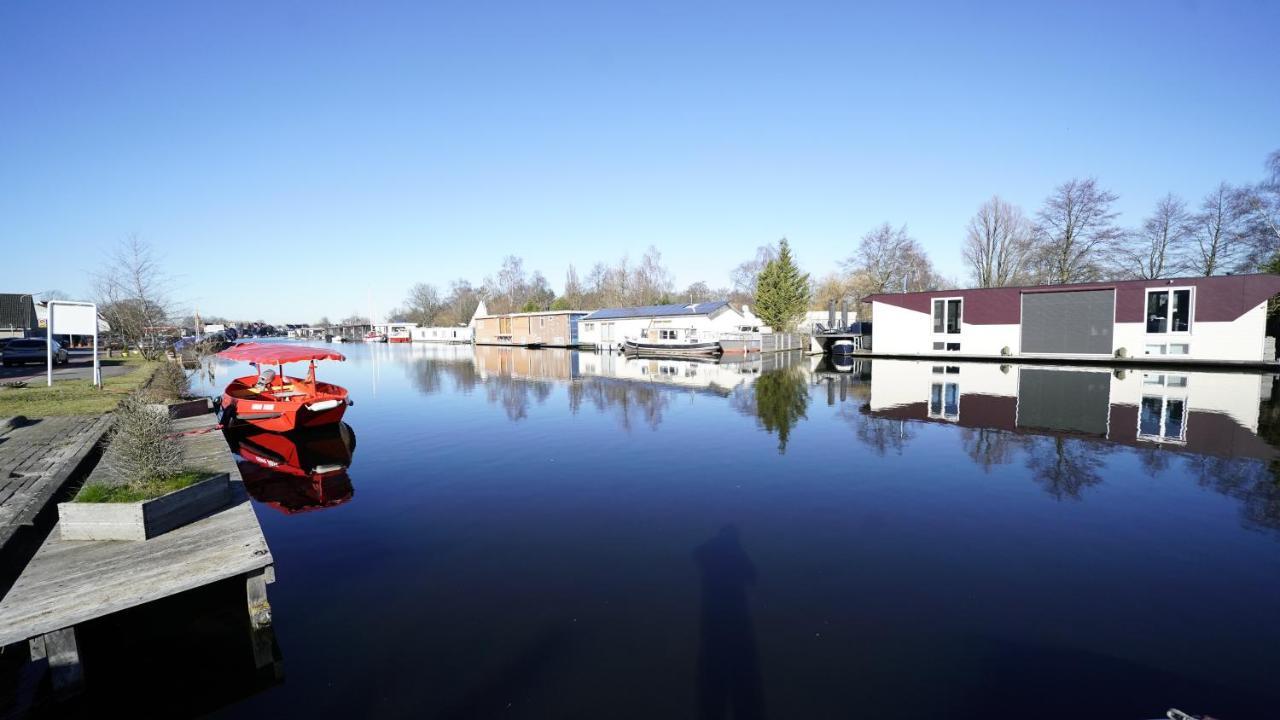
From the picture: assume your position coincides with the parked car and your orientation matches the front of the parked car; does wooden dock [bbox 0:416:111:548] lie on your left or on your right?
on your right

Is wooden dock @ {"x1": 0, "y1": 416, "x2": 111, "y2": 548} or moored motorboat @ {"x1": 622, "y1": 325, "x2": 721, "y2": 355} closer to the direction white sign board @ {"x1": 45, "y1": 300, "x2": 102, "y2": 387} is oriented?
the wooden dock

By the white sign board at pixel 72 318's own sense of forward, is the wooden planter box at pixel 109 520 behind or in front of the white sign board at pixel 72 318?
in front

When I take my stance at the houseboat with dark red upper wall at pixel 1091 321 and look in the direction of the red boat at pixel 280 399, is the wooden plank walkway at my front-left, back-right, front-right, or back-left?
front-left

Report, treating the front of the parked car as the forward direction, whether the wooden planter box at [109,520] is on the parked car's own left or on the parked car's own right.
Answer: on the parked car's own right

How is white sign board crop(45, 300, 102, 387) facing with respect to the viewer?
toward the camera

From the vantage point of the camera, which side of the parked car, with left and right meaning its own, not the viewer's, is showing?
right

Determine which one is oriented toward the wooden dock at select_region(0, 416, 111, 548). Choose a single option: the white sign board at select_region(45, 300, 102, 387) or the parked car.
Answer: the white sign board

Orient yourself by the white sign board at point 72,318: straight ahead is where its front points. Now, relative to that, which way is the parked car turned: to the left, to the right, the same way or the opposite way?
to the left

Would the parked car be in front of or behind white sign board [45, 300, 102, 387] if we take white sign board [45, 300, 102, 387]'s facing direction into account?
behind

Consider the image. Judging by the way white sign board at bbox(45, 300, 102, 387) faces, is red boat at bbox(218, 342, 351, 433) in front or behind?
in front
